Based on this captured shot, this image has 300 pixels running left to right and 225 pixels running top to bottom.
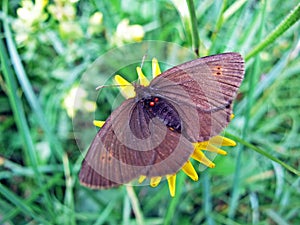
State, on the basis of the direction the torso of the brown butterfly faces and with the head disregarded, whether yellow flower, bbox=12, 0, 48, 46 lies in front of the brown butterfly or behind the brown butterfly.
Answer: in front

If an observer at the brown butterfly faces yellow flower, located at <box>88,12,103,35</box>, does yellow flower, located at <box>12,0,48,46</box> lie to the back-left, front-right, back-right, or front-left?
front-left

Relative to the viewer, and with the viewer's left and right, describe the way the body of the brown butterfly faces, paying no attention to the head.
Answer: facing away from the viewer and to the left of the viewer

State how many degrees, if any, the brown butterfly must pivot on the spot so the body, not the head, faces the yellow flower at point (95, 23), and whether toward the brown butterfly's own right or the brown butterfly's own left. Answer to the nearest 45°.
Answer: approximately 45° to the brown butterfly's own right

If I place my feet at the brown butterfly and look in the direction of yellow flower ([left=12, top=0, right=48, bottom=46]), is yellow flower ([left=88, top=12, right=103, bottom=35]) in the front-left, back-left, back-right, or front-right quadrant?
front-right
